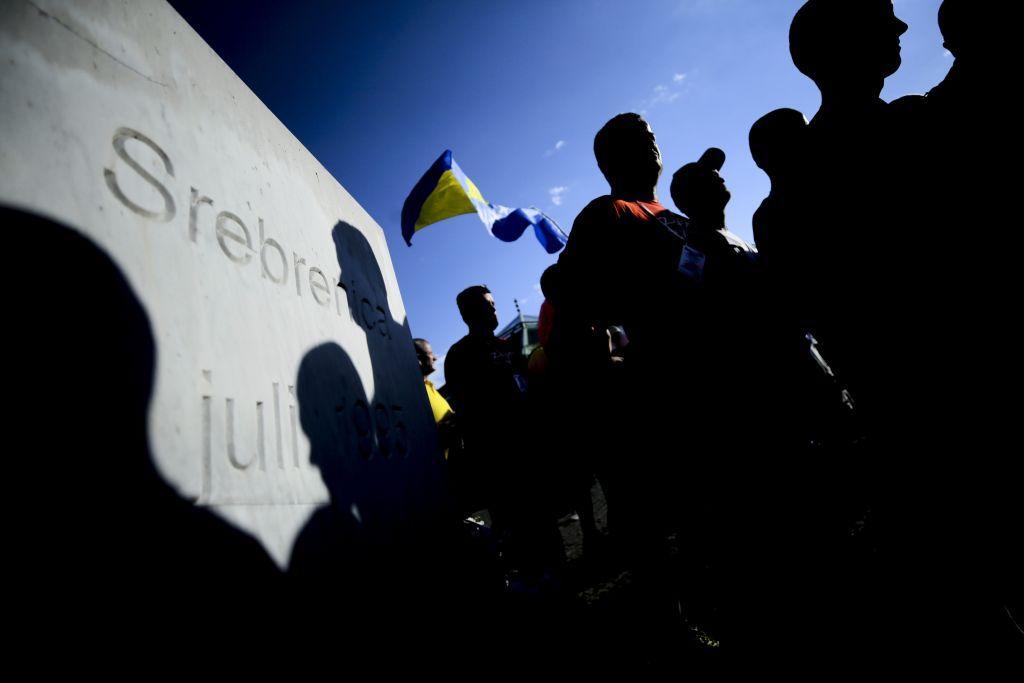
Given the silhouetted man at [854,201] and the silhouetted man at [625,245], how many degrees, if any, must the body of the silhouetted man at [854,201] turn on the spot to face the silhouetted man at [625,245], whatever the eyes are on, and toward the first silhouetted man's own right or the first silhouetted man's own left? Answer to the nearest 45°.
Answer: approximately 180°

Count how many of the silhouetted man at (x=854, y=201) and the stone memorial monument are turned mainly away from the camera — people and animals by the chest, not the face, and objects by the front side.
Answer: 0

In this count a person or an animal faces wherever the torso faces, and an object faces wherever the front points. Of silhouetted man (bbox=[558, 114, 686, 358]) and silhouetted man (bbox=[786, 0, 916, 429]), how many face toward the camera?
0

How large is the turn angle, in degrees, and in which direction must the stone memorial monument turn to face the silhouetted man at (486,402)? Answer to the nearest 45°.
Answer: approximately 90° to its left

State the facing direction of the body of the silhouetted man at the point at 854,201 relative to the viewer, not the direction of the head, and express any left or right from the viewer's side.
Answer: facing to the right of the viewer
